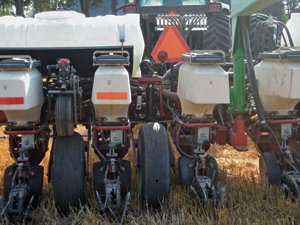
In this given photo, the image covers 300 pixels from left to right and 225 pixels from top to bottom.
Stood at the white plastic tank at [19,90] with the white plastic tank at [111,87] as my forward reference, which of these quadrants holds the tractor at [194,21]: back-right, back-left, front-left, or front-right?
front-left

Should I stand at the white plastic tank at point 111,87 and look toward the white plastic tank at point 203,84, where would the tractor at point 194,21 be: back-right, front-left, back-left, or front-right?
front-left

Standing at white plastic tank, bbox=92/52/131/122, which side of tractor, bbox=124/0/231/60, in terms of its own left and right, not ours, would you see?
back

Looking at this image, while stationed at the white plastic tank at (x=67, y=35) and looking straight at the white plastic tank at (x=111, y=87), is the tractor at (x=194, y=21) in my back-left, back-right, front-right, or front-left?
back-left

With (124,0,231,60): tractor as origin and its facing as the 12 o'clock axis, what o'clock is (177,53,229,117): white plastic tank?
The white plastic tank is roughly at 6 o'clock from the tractor.

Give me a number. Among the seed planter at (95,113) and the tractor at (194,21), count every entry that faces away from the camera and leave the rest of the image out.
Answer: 2

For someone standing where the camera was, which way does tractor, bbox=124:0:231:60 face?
facing away from the viewer

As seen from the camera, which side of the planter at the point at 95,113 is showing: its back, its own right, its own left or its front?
back

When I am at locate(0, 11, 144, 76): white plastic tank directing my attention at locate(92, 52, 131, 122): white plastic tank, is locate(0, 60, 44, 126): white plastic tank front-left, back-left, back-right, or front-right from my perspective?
front-right

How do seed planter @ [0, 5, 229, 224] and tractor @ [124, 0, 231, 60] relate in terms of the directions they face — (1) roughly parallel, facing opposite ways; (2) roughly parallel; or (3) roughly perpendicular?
roughly parallel
